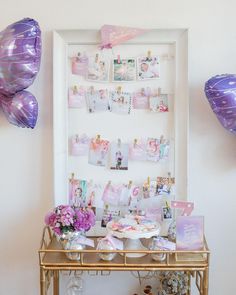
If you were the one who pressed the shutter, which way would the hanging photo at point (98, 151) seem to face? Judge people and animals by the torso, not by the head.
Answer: facing the viewer

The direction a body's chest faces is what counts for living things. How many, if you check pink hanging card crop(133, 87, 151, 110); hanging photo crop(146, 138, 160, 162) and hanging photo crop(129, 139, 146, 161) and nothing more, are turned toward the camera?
3

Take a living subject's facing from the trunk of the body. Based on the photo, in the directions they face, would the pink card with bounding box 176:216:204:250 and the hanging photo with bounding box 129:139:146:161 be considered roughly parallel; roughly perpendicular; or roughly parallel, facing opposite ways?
roughly parallel

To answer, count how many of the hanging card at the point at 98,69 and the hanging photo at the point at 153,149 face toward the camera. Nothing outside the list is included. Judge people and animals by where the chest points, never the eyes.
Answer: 2

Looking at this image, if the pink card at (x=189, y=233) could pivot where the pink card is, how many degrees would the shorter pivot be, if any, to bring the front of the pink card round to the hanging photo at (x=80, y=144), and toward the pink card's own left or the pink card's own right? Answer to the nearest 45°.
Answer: approximately 90° to the pink card's own right

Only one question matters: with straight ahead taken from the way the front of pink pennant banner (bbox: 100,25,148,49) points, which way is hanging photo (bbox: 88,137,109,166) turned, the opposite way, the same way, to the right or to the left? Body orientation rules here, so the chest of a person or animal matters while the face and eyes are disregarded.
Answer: the same way

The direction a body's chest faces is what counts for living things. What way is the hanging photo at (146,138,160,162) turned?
toward the camera

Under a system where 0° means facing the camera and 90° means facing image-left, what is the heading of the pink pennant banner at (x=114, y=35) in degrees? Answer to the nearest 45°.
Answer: approximately 0°

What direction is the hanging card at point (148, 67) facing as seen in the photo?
toward the camera

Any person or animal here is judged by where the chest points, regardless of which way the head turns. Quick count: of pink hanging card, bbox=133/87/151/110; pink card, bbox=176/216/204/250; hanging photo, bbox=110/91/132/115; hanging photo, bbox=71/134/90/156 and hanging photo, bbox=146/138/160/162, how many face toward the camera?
5

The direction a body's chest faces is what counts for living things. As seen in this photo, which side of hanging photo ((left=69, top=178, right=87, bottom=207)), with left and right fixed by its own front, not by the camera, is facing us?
front

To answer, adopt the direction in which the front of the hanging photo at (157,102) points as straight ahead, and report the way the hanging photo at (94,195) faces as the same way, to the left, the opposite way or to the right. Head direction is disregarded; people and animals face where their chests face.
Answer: the same way
